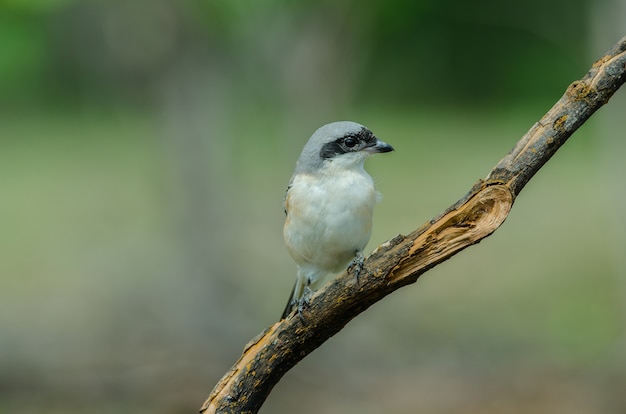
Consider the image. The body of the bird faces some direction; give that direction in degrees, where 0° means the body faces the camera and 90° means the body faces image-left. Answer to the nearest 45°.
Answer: approximately 315°
